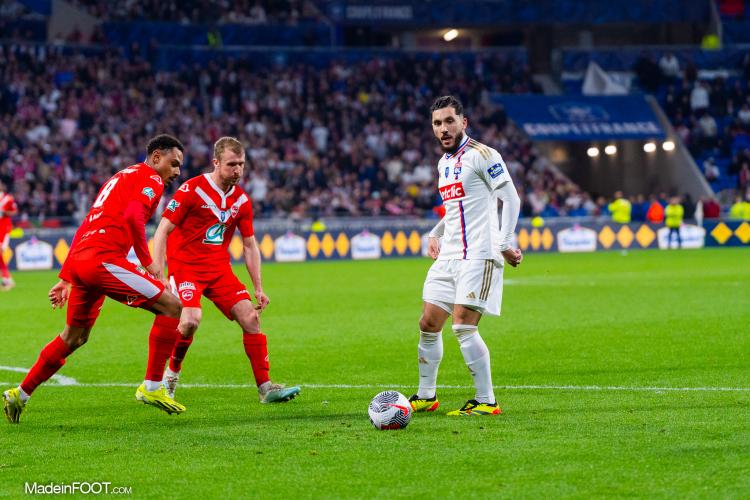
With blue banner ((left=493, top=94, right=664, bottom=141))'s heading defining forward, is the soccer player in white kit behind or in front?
in front

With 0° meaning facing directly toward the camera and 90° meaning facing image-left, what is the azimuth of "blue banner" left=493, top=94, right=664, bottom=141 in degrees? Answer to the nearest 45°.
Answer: approximately 0°

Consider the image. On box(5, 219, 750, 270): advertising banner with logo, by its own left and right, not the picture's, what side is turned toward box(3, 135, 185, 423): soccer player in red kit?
front

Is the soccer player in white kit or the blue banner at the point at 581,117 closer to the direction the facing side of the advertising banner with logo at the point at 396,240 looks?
the soccer player in white kit

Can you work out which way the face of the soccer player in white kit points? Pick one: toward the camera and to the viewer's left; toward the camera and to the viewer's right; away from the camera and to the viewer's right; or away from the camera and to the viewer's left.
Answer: toward the camera and to the viewer's left

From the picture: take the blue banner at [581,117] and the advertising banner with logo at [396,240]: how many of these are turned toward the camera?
2

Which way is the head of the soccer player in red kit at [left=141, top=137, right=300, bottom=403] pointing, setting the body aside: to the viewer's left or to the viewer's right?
to the viewer's right

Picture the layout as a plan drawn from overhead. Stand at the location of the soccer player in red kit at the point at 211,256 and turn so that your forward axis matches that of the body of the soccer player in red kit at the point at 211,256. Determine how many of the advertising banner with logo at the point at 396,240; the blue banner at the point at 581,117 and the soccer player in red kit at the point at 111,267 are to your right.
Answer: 1

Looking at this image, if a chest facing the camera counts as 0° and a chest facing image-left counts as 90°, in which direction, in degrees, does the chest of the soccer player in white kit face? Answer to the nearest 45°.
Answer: approximately 45°

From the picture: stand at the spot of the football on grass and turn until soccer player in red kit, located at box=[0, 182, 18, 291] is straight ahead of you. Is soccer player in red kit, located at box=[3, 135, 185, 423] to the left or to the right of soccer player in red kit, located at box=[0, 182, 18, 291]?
left

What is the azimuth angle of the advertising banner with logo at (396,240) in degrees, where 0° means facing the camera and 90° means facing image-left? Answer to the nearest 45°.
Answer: approximately 0°
